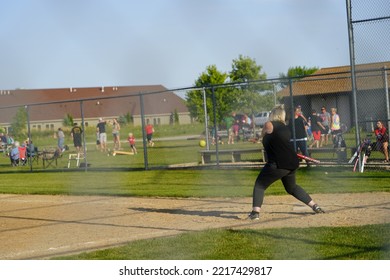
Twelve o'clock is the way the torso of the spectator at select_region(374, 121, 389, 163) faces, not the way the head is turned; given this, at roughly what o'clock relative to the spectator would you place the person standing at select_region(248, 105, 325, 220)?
The person standing is roughly at 11 o'clock from the spectator.

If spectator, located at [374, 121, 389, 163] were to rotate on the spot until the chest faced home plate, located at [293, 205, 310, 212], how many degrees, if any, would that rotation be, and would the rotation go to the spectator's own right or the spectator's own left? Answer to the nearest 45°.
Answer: approximately 45° to the spectator's own left

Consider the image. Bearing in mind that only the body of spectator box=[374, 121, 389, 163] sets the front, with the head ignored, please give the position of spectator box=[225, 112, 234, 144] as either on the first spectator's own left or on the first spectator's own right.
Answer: on the first spectator's own right

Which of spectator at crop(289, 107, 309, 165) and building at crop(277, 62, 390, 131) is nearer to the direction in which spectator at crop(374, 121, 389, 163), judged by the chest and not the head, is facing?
the spectator

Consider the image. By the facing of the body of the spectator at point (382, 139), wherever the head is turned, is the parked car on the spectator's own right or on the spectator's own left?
on the spectator's own right

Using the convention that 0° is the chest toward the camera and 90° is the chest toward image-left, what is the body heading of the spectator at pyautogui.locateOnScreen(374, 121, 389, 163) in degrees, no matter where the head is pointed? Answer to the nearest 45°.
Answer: approximately 45°

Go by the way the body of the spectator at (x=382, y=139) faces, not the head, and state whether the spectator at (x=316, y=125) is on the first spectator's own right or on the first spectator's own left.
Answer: on the first spectator's own right
